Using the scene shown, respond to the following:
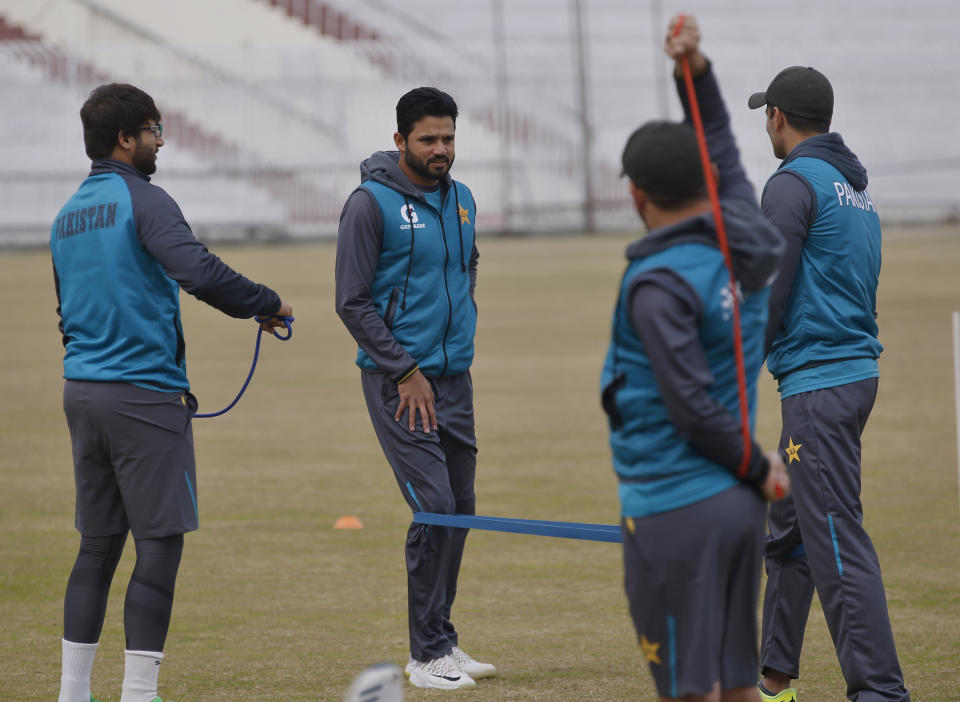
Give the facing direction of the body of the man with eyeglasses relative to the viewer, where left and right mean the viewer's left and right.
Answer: facing away from the viewer and to the right of the viewer

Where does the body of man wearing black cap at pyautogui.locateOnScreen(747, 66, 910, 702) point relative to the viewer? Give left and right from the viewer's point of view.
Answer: facing away from the viewer and to the left of the viewer

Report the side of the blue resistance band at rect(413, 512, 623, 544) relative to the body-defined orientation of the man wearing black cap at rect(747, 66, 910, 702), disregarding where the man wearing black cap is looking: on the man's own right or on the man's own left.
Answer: on the man's own left

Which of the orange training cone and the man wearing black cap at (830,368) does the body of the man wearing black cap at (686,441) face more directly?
the orange training cone

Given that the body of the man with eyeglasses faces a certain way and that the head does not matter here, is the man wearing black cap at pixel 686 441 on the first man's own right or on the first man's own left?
on the first man's own right

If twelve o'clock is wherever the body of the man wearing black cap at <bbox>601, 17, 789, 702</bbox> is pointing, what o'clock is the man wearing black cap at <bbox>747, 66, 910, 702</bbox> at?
the man wearing black cap at <bbox>747, 66, 910, 702</bbox> is roughly at 2 o'clock from the man wearing black cap at <bbox>601, 17, 789, 702</bbox>.

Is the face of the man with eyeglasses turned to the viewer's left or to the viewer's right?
to the viewer's right

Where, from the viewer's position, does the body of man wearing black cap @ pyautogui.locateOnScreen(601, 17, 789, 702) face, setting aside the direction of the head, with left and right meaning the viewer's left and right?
facing away from the viewer and to the left of the viewer
